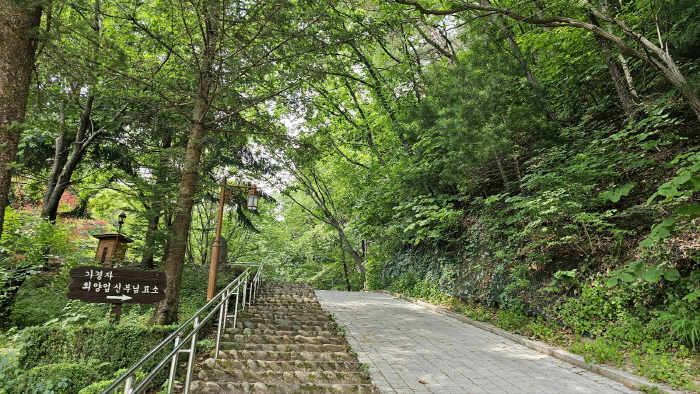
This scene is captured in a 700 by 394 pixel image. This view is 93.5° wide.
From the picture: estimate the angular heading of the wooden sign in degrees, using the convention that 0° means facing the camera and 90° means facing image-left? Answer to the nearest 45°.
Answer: approximately 0°

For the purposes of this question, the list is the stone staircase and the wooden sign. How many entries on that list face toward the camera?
2

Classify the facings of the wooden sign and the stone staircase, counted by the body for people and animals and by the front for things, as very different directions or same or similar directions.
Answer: same or similar directions

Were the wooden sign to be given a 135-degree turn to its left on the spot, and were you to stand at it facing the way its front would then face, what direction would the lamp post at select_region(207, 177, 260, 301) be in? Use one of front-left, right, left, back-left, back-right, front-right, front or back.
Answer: front

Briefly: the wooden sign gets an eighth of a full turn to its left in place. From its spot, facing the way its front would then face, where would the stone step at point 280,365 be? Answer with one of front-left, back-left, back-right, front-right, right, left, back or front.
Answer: front

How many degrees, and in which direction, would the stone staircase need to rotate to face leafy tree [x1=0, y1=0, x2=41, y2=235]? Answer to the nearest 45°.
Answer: approximately 90° to its right
